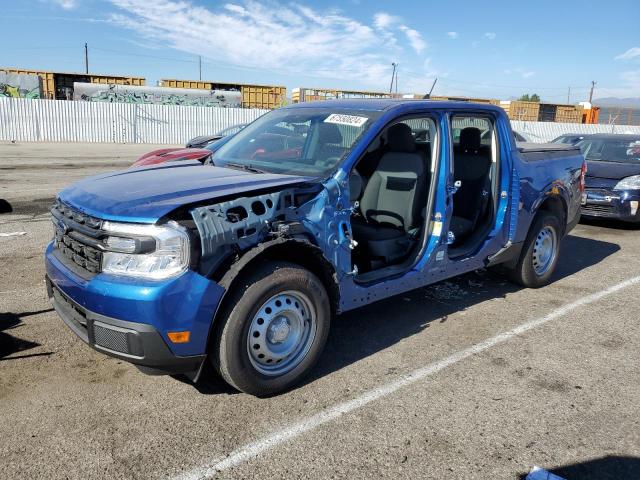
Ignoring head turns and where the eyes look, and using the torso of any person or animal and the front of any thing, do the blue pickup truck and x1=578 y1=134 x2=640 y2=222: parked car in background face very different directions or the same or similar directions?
same or similar directions

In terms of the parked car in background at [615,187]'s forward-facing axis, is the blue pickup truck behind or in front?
in front

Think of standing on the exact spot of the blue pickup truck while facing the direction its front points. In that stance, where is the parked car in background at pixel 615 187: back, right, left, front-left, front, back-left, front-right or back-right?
back

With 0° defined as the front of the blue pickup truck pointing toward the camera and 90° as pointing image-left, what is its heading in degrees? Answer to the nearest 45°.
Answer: approximately 45°

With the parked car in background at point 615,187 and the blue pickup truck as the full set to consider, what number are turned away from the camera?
0

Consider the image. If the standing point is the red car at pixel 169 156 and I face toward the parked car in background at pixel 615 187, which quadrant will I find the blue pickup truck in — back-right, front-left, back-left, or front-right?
front-right

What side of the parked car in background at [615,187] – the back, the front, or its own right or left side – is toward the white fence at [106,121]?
right

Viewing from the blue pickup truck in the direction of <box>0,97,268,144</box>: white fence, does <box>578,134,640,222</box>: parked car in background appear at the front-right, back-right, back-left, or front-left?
front-right

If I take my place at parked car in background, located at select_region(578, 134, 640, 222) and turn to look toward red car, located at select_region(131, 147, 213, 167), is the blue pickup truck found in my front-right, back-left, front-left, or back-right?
front-left

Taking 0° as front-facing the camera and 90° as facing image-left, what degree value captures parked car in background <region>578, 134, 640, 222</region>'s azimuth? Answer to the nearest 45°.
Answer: approximately 45°

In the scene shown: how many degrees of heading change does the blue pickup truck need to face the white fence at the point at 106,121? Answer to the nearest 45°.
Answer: approximately 90° to its right
